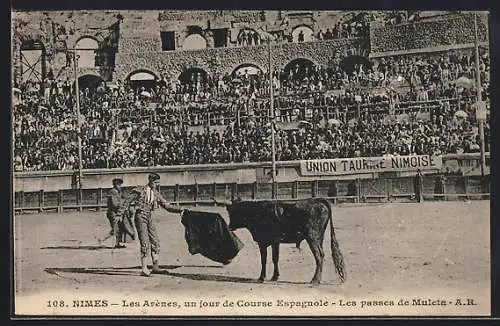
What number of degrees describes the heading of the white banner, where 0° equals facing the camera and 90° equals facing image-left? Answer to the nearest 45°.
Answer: approximately 0°

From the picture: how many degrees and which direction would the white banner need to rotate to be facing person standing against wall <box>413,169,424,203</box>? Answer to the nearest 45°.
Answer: approximately 90° to its left

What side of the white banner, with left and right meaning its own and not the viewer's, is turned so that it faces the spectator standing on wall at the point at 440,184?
left

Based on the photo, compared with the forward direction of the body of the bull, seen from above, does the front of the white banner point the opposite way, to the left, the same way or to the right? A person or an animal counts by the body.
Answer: to the left

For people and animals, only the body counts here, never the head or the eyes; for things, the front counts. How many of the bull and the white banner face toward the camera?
1

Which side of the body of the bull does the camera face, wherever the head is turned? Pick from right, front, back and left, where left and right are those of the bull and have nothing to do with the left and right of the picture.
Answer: left
